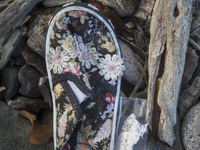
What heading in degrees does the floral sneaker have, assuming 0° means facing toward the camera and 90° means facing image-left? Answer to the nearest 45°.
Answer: approximately 180°

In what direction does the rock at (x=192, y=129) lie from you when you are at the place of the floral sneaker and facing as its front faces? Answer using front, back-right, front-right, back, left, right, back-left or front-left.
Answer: back-right

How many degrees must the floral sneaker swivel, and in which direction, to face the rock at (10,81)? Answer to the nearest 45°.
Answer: approximately 45° to its left

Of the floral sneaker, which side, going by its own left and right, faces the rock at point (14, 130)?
left

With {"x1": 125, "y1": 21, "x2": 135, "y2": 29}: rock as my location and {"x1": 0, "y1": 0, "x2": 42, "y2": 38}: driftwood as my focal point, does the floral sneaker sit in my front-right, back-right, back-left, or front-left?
front-left

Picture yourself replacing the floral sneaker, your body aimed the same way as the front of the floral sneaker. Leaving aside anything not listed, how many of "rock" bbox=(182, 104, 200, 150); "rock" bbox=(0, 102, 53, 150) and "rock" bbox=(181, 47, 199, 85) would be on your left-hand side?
1

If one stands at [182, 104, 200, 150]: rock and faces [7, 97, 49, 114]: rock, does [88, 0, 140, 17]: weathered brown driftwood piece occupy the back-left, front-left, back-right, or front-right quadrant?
front-right
